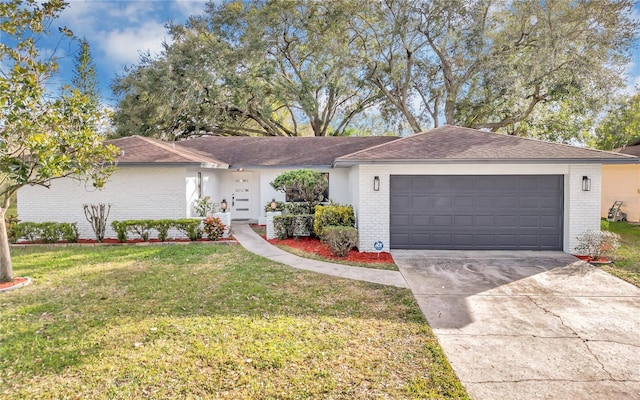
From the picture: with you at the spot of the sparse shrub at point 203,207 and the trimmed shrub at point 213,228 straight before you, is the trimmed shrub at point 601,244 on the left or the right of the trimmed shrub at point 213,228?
left

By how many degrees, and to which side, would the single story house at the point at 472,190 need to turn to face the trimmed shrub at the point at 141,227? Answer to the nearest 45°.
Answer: approximately 90° to its right

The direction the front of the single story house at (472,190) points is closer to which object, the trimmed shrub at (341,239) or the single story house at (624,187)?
the trimmed shrub

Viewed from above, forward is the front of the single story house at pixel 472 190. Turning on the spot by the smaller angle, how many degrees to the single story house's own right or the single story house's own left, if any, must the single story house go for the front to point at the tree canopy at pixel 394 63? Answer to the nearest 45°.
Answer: approximately 180°

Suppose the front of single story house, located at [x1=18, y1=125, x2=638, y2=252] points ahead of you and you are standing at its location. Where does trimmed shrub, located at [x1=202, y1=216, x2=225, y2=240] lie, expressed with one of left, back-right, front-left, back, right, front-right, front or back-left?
right

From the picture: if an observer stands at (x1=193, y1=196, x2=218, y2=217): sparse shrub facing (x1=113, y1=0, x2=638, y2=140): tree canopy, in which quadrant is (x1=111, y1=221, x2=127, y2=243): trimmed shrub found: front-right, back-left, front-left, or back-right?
back-left

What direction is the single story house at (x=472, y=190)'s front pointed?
toward the camera

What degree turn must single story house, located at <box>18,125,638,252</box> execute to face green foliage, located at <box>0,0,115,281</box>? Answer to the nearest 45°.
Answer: approximately 90° to its right

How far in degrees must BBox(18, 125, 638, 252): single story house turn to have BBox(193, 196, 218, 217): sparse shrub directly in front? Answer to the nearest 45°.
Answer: approximately 90° to its right

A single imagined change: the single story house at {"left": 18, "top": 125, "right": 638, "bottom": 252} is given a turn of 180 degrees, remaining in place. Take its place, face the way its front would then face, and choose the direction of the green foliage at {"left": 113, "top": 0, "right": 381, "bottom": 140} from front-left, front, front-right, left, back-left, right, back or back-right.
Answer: front-left

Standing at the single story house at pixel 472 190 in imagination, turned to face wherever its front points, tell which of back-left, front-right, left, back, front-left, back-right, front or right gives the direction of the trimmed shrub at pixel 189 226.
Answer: right

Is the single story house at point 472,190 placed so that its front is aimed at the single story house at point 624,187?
no

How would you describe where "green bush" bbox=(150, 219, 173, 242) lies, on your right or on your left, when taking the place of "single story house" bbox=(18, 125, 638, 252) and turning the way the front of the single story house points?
on your right
